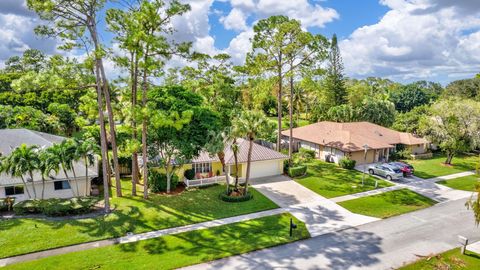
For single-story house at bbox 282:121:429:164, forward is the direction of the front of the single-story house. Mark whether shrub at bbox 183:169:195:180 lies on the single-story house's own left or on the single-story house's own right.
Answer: on the single-story house's own right

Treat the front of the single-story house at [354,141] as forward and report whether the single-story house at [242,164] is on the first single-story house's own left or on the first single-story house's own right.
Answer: on the first single-story house's own right

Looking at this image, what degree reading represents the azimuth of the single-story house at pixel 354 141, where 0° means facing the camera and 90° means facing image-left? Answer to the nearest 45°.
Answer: approximately 315°

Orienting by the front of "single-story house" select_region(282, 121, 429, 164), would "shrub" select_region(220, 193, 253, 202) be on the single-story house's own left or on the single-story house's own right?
on the single-story house's own right

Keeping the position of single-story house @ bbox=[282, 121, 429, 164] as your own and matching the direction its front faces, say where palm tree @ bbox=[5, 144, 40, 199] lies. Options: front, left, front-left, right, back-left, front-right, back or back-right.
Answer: right

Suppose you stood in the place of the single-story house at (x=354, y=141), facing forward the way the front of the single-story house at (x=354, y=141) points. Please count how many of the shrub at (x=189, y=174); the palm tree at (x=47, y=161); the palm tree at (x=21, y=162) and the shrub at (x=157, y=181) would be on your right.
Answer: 4

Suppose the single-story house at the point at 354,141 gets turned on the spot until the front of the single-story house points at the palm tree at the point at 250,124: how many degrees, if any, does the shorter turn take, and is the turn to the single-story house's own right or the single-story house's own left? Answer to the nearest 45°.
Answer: approximately 45° to the single-story house's own right

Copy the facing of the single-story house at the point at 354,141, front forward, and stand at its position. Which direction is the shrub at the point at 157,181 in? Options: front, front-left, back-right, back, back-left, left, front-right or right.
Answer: right

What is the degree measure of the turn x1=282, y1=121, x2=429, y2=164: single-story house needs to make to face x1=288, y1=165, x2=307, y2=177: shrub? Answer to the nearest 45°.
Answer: approximately 90° to its right

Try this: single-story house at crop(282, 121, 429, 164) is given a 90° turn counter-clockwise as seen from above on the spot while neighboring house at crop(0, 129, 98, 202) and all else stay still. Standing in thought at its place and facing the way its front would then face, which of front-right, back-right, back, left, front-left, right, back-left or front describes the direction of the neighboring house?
back
